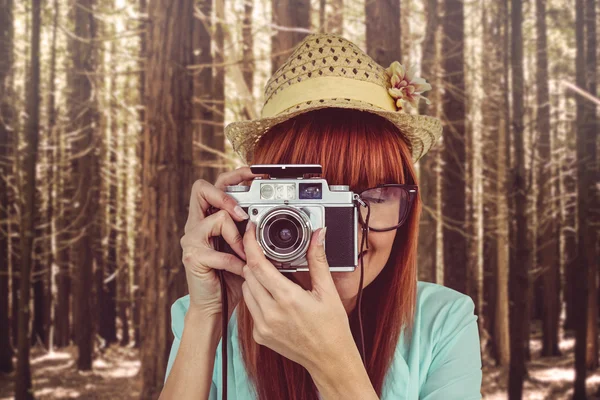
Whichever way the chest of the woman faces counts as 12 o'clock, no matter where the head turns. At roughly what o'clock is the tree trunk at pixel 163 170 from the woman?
The tree trunk is roughly at 5 o'clock from the woman.

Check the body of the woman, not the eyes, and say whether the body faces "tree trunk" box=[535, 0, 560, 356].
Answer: no

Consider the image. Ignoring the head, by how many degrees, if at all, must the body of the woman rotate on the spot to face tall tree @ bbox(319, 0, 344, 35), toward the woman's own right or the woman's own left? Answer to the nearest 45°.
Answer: approximately 180°

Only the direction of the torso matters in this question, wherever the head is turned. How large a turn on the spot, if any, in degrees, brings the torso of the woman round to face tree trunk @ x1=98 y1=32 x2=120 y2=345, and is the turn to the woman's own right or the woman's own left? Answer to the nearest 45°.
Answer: approximately 135° to the woman's own right

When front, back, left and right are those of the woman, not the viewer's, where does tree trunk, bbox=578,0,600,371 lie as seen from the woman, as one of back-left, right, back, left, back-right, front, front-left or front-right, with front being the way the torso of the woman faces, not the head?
back-left

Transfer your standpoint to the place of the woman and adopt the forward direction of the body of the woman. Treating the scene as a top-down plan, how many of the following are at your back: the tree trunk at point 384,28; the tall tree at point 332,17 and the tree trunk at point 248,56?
3

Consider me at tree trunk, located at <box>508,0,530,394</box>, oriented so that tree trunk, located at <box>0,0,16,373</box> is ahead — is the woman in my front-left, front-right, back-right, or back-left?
front-left

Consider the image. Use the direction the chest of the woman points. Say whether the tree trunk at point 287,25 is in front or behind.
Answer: behind

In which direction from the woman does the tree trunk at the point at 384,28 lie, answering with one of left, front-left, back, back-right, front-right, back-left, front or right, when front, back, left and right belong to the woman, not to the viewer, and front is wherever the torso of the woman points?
back

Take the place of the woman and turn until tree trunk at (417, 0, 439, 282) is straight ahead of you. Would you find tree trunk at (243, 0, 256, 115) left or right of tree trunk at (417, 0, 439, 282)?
left

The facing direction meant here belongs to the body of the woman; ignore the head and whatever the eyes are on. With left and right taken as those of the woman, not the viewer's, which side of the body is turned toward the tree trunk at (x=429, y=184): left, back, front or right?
back

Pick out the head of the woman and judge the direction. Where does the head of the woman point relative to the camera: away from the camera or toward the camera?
toward the camera

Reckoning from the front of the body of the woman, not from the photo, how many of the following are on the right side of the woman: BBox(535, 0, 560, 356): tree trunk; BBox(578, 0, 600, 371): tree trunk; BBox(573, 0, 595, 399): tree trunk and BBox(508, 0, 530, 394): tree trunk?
0

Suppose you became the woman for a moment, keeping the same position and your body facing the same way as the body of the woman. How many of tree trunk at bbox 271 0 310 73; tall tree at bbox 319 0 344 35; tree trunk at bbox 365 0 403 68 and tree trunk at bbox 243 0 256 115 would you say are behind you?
4

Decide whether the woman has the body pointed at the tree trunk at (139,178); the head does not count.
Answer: no

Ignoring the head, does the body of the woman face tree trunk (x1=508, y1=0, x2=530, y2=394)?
no

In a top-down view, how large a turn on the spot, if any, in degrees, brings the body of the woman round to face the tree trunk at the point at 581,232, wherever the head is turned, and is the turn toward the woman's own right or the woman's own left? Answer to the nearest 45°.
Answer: approximately 135° to the woman's own left

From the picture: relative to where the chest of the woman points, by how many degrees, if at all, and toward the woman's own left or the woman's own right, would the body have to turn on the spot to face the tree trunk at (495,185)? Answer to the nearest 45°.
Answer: approximately 135° to the woman's own left

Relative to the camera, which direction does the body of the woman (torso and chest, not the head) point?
toward the camera
